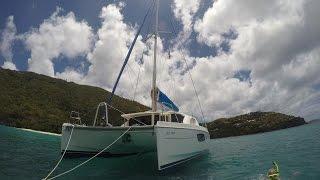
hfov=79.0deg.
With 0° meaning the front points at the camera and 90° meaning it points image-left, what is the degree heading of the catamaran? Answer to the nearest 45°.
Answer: approximately 45°
